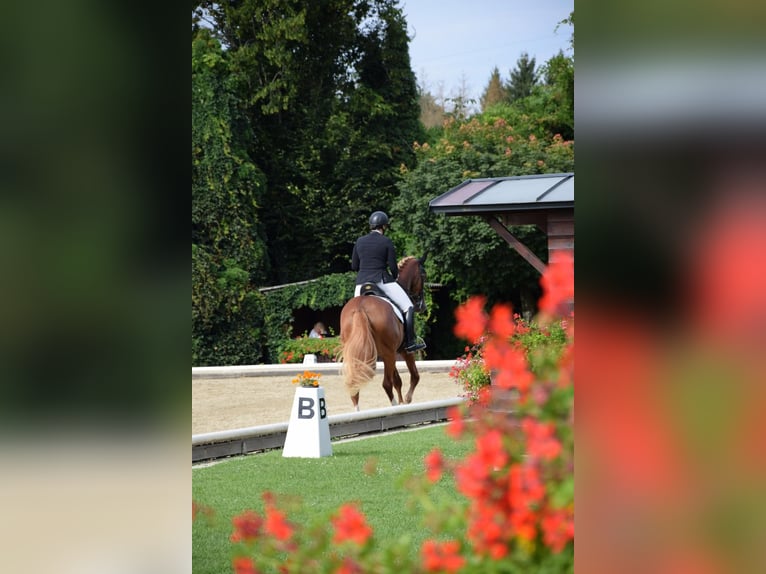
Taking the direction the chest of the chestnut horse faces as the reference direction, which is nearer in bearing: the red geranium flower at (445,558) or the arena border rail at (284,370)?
the arena border rail

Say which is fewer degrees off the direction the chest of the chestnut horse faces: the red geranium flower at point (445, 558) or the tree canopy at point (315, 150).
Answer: the tree canopy

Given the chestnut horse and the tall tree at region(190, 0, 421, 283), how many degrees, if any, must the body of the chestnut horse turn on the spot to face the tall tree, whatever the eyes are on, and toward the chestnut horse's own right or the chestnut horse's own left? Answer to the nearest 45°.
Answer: approximately 45° to the chestnut horse's own left

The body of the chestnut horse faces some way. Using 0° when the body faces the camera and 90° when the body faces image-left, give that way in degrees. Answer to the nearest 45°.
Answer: approximately 225°

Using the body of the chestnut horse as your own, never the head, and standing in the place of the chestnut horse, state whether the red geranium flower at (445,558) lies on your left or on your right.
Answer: on your right

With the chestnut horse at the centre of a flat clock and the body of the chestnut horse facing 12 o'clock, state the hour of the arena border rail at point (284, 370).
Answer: The arena border rail is roughly at 10 o'clock from the chestnut horse.

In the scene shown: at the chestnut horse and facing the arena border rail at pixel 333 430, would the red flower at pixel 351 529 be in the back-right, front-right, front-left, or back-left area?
front-left

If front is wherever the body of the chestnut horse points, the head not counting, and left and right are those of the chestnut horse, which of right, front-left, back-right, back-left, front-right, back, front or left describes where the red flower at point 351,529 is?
back-right

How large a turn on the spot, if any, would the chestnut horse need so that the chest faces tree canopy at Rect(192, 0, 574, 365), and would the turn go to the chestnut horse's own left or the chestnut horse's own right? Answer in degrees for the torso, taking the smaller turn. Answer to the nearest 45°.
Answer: approximately 45° to the chestnut horse's own left
